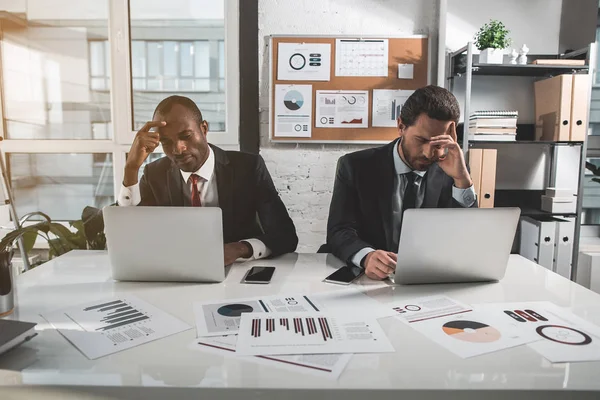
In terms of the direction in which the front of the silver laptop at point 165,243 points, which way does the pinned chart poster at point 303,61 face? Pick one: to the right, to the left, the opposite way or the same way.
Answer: the opposite way

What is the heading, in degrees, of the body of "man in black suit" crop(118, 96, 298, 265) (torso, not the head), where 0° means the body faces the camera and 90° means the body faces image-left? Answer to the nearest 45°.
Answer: approximately 45°

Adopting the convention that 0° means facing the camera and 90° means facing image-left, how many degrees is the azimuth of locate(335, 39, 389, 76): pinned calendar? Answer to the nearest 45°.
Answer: approximately 0°

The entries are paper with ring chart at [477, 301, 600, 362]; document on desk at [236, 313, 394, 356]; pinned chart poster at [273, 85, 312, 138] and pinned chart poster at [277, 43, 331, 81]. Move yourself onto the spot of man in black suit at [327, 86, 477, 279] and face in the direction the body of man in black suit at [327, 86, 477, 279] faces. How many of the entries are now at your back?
2

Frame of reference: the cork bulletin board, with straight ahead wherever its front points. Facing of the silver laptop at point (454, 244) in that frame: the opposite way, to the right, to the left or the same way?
the opposite way

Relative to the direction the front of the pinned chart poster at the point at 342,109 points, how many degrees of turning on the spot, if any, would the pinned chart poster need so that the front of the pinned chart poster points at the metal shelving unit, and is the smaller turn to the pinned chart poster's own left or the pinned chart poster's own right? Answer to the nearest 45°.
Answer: approximately 90° to the pinned chart poster's own left

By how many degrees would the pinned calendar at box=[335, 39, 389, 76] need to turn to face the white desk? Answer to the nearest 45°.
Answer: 0° — it already faces it

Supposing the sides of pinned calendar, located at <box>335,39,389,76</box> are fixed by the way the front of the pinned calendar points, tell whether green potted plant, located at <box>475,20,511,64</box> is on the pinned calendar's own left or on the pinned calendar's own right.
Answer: on the pinned calendar's own left

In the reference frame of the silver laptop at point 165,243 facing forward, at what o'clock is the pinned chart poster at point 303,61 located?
The pinned chart poster is roughly at 1 o'clock from the silver laptop.
